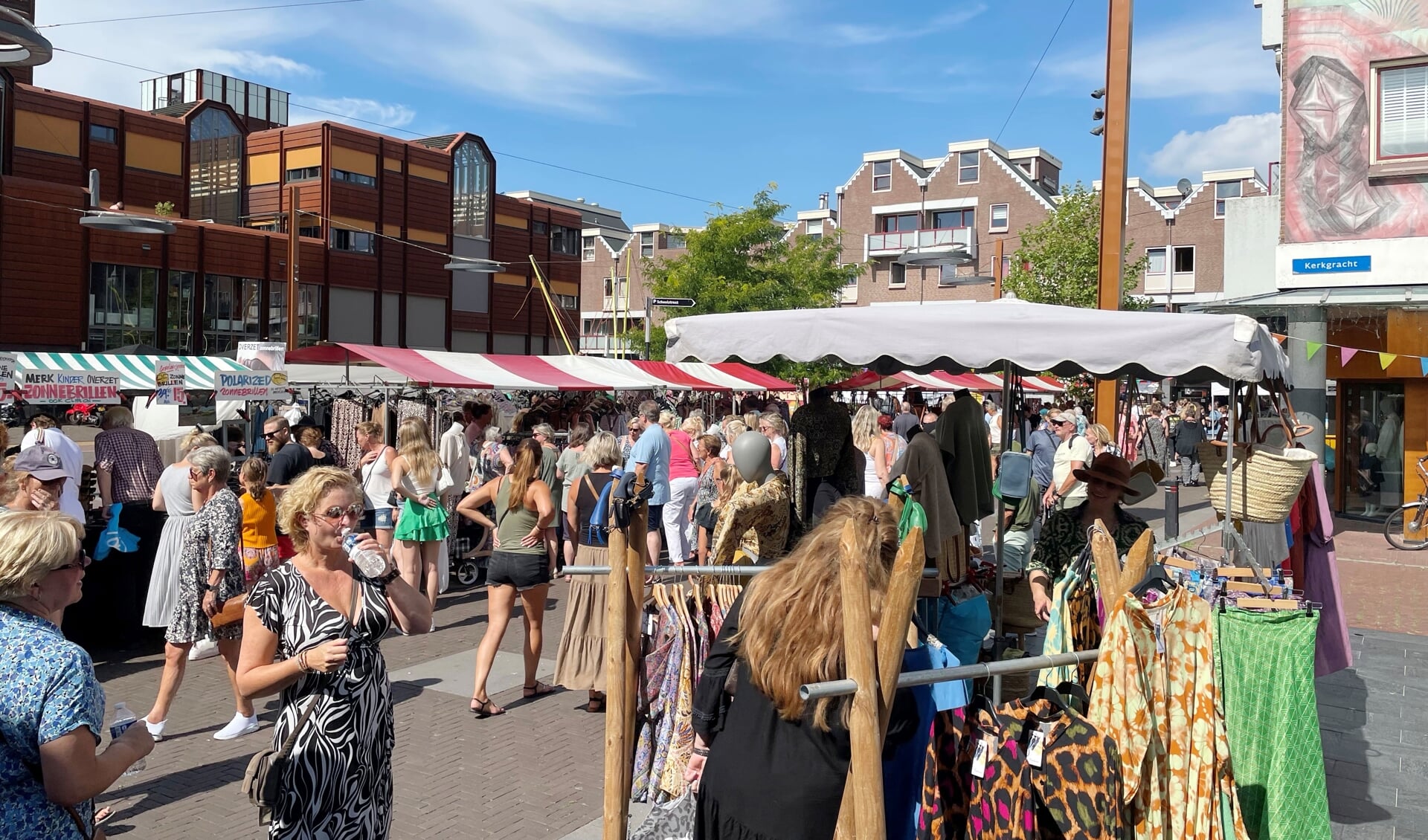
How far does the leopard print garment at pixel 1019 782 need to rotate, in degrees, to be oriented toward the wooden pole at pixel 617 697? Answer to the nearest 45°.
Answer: approximately 45° to its right

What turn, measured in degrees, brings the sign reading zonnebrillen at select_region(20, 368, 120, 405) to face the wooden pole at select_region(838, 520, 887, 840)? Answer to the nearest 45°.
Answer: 0° — it already faces it

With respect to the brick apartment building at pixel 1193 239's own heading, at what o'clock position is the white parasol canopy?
The white parasol canopy is roughly at 12 o'clock from the brick apartment building.

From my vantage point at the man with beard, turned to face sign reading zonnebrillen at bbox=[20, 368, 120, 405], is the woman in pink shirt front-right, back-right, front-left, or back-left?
back-right

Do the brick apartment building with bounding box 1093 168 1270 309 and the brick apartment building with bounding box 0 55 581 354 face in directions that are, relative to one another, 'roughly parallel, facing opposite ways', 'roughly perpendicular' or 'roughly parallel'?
roughly perpendicular

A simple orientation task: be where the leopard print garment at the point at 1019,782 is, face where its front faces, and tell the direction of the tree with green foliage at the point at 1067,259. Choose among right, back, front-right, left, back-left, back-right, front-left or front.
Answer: back-right

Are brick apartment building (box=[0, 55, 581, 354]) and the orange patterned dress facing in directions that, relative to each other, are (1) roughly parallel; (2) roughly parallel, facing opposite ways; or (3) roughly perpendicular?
roughly perpendicular

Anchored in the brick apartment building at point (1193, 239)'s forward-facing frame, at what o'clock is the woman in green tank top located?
The woman in green tank top is roughly at 12 o'clock from the brick apartment building.

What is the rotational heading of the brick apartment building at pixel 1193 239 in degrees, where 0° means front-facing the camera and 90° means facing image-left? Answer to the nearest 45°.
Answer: approximately 0°

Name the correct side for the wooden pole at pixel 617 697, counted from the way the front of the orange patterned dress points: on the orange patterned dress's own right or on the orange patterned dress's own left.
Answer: on the orange patterned dress's own right

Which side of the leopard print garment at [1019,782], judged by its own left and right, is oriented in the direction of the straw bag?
back
